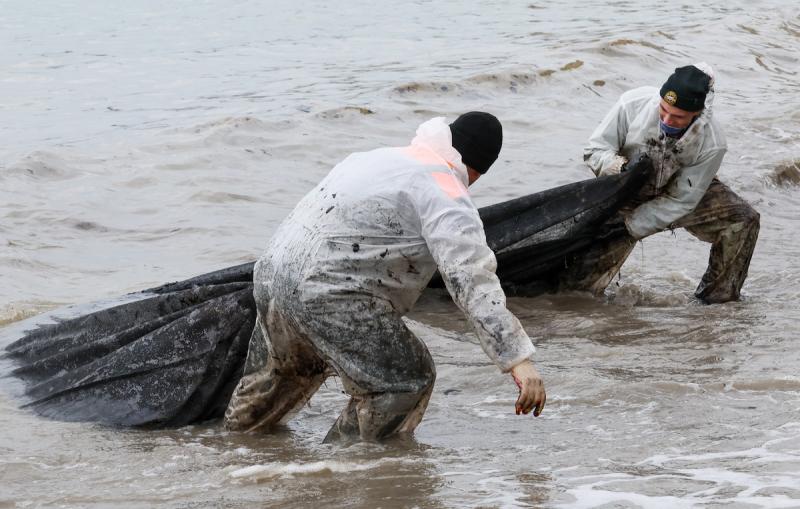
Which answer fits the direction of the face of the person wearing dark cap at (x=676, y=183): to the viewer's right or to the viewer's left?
to the viewer's left

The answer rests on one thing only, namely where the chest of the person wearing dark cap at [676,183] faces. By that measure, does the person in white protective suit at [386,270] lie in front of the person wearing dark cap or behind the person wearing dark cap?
in front

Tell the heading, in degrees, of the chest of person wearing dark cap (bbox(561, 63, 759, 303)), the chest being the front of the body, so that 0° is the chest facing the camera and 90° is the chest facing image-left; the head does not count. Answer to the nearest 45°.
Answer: approximately 45°
